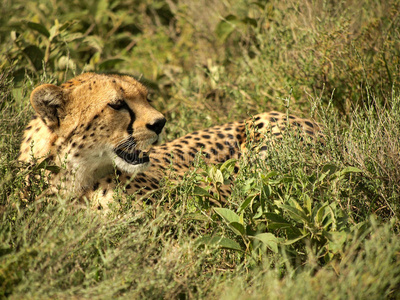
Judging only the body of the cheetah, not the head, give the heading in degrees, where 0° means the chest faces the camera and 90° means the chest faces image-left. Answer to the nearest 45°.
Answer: approximately 45°
